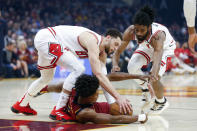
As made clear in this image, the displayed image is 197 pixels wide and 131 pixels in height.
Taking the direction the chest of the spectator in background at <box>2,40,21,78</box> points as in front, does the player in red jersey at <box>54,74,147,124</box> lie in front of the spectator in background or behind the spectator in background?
in front

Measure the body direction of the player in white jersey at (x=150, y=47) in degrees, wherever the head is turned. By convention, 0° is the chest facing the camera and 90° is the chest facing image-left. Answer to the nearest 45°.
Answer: approximately 45°

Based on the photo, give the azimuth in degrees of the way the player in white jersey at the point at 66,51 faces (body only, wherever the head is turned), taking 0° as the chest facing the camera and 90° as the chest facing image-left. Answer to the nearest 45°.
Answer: approximately 270°

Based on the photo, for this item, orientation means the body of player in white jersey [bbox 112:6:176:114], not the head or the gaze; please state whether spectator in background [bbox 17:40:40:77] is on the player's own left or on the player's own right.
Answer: on the player's own right

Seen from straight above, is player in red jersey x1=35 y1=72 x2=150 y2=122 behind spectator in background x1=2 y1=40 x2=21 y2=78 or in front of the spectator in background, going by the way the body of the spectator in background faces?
in front

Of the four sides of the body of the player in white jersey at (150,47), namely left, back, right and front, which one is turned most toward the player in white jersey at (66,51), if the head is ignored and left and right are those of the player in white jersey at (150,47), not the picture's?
front

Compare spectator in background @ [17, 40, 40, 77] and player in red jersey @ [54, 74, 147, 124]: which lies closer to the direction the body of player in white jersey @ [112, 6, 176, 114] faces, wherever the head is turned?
the player in red jersey

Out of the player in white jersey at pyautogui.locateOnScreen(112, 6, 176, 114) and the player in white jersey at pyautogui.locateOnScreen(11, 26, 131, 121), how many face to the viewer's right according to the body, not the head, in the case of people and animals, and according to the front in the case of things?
1

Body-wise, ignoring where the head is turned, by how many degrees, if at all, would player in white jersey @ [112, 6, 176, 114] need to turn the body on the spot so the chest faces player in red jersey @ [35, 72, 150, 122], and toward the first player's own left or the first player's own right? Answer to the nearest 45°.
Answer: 0° — they already face them

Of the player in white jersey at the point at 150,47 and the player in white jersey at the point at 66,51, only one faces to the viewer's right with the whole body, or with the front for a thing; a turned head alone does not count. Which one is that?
the player in white jersey at the point at 66,51
